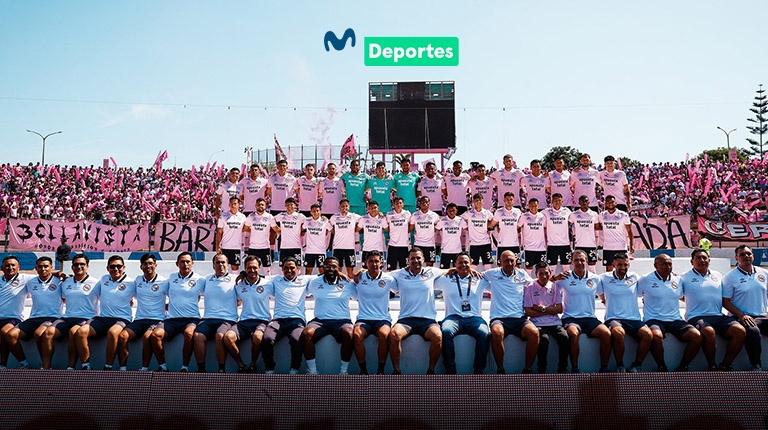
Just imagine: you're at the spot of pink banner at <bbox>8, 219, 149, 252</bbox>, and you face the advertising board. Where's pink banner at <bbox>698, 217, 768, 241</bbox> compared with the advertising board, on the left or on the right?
left

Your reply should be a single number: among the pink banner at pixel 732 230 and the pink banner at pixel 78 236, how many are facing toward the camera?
2

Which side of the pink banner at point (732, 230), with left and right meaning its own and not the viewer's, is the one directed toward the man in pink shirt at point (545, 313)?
front

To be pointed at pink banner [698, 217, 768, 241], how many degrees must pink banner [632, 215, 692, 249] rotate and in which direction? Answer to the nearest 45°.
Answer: approximately 135° to its left

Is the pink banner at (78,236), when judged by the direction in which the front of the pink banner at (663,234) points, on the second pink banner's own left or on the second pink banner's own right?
on the second pink banner's own right

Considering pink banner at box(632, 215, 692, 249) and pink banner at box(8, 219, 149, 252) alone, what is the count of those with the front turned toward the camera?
2

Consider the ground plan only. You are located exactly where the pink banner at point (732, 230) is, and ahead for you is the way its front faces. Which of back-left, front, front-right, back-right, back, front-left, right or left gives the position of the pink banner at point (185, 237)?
front-right

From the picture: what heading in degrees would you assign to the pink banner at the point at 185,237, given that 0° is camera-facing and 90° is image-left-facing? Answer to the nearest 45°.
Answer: approximately 0°

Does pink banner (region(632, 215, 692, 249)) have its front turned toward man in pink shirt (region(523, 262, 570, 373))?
yes

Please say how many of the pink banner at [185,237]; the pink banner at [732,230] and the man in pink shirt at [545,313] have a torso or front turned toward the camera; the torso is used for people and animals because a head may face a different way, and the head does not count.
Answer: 3

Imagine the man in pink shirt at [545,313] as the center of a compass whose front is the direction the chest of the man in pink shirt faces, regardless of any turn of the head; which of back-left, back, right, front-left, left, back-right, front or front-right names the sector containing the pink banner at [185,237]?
back-right
